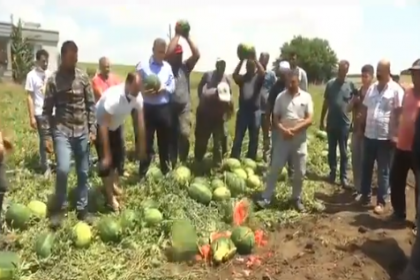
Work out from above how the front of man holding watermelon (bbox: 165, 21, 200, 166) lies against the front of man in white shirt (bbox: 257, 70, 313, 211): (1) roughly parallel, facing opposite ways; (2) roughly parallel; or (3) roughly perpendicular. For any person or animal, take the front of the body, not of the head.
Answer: roughly parallel

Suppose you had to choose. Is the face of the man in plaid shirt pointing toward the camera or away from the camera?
toward the camera

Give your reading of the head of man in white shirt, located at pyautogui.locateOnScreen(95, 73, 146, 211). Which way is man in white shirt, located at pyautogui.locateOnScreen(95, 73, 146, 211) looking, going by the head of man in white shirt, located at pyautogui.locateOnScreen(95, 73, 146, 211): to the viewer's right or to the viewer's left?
to the viewer's right

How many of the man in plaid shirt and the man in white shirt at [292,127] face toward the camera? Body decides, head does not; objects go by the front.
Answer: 2

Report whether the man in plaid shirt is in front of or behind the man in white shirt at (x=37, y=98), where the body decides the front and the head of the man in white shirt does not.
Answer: in front

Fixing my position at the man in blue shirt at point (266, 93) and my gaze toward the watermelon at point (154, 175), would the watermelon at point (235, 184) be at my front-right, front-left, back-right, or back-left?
front-left

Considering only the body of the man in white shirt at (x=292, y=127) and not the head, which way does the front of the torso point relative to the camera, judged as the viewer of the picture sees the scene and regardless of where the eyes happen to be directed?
toward the camera

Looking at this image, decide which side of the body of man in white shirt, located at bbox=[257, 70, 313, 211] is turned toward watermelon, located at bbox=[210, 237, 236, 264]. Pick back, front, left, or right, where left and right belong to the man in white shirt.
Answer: front

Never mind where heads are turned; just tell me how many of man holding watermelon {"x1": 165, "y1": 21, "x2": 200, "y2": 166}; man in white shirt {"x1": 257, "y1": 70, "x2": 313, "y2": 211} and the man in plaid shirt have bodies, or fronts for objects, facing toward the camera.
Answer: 3

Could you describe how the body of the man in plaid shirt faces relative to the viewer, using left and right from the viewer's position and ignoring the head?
facing the viewer
